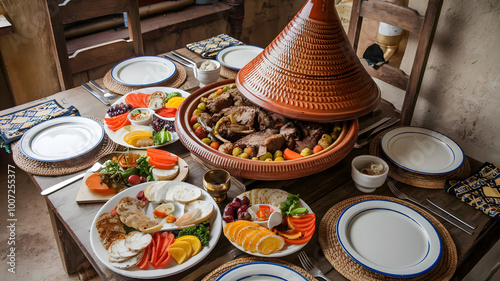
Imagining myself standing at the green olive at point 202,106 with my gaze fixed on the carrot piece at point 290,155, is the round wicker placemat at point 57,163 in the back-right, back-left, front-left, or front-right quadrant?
back-right

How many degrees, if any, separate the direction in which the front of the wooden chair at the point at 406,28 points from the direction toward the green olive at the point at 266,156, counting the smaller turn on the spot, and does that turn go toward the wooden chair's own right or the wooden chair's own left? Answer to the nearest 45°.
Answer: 0° — it already faces it

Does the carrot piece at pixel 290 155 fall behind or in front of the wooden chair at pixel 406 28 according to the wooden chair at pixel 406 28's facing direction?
in front

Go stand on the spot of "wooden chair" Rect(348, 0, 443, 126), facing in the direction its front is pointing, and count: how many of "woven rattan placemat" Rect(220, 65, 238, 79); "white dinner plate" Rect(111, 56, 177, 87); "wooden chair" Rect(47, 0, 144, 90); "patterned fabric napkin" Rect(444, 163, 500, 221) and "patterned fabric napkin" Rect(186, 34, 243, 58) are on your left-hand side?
1

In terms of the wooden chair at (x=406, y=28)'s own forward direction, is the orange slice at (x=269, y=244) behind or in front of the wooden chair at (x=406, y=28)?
in front

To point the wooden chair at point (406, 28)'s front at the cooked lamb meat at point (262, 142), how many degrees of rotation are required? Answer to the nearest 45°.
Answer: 0° — it already faces it

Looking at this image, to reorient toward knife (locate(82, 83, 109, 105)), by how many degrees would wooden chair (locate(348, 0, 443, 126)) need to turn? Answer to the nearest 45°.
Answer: approximately 45° to its right

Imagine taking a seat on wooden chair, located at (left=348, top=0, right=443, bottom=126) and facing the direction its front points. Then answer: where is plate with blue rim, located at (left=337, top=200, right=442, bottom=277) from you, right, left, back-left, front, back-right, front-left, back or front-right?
front-left

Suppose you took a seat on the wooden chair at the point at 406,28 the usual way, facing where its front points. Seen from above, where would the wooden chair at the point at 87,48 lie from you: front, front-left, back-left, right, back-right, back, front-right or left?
front-right

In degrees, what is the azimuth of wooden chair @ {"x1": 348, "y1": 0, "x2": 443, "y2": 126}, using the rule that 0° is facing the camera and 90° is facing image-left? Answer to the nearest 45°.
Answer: approximately 45°

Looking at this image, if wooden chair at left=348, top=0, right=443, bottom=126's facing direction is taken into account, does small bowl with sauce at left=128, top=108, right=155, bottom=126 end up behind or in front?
in front

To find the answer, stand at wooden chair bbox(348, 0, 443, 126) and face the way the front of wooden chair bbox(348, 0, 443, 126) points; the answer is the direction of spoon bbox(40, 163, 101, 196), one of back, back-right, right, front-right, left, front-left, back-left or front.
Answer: front
